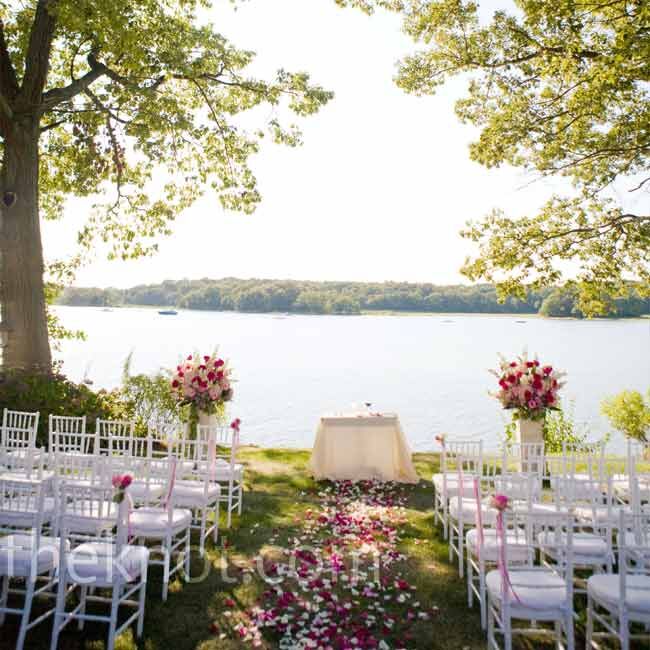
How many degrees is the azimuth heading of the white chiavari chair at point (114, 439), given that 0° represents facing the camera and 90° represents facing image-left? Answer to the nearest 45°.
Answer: approximately 180°

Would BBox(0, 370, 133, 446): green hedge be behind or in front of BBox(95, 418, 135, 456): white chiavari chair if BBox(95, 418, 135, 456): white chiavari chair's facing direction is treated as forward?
in front

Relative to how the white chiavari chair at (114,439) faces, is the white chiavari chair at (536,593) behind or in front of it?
behind

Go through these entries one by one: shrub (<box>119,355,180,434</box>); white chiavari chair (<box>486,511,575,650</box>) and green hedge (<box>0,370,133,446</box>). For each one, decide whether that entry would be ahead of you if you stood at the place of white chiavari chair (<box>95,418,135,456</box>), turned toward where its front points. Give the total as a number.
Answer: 2

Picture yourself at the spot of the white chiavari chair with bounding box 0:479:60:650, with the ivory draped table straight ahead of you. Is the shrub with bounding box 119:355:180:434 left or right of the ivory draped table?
left

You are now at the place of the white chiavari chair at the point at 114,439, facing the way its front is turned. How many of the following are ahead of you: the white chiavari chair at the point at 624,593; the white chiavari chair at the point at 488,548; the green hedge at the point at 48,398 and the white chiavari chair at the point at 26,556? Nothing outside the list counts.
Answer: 1

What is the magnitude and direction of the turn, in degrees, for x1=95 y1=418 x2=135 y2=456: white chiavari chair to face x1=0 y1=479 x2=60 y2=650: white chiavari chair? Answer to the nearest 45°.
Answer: approximately 180°

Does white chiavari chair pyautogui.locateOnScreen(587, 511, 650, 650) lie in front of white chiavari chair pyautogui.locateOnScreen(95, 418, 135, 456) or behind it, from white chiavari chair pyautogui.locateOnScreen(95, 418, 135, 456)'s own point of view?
behind

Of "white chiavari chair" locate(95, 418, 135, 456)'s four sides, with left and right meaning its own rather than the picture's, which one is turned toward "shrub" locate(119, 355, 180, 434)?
front

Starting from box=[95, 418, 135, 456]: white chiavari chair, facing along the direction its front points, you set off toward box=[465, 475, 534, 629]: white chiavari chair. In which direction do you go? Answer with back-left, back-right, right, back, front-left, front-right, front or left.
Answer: back-right

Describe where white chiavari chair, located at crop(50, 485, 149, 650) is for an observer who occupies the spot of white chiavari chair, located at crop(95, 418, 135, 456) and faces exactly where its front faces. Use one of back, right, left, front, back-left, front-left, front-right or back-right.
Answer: back

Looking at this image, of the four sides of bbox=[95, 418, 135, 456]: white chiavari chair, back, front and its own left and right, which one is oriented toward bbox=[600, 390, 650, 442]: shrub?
right

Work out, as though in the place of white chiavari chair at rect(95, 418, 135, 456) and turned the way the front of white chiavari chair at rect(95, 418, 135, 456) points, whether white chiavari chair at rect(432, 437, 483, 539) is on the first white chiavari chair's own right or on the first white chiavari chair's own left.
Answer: on the first white chiavari chair's own right
